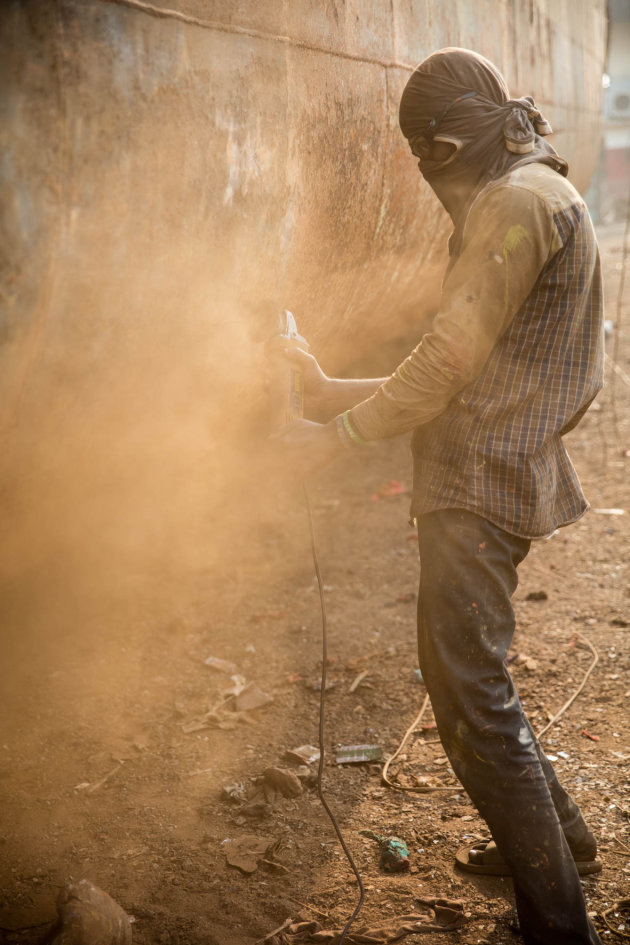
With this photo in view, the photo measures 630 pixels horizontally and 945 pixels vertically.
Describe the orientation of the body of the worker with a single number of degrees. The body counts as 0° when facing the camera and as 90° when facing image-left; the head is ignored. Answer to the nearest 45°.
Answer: approximately 90°

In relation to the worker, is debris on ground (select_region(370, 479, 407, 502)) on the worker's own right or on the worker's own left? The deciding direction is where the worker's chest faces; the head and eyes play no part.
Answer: on the worker's own right

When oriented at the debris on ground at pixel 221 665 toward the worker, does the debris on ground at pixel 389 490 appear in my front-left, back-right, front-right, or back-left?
back-left
